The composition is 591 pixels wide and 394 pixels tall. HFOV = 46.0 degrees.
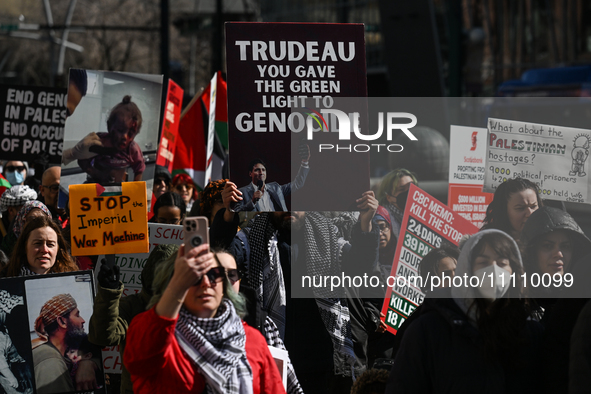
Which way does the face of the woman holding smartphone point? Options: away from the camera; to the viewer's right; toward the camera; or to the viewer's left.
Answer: toward the camera

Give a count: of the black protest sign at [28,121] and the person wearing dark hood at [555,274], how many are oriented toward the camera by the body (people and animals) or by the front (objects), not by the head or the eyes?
2

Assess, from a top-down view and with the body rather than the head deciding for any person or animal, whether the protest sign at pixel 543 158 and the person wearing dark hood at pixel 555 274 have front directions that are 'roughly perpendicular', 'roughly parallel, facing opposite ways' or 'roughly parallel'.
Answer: roughly parallel

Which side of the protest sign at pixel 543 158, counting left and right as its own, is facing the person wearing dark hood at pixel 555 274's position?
front

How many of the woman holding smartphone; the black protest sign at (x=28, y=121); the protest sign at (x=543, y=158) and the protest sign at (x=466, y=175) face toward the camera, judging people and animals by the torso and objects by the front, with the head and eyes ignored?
4

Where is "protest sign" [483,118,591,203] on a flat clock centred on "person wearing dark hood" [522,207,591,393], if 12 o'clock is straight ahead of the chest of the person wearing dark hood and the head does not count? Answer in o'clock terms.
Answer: The protest sign is roughly at 6 o'clock from the person wearing dark hood.

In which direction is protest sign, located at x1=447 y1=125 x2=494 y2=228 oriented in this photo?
toward the camera

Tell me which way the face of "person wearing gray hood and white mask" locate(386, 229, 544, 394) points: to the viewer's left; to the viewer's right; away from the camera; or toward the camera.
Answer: toward the camera

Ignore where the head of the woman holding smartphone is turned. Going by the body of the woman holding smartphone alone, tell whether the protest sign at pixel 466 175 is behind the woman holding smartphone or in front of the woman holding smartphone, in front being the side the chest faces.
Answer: behind

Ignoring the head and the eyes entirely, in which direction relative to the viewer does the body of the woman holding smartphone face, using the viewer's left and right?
facing the viewer

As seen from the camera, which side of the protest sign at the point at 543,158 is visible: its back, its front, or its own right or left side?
front

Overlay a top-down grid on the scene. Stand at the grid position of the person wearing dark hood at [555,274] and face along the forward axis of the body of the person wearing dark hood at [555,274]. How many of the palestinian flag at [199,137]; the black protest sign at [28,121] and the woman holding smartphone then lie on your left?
0

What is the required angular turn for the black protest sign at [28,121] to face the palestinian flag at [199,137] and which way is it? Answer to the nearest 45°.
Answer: approximately 90° to its left

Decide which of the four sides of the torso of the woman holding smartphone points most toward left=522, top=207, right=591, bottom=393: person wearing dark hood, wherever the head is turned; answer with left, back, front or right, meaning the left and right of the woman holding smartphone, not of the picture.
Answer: left

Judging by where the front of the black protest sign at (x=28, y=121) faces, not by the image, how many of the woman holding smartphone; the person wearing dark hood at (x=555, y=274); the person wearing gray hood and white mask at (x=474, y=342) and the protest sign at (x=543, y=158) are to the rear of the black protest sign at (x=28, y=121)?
0

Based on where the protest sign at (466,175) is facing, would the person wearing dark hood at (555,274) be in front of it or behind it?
in front
